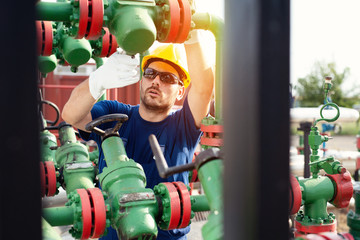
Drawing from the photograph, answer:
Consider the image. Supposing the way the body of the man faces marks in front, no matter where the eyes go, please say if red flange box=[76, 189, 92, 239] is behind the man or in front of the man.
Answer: in front

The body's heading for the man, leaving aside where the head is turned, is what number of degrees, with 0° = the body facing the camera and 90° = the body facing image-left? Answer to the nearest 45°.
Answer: approximately 0°

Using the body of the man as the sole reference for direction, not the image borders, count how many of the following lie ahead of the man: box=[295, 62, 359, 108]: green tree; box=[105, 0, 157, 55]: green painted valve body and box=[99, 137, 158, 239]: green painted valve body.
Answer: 2

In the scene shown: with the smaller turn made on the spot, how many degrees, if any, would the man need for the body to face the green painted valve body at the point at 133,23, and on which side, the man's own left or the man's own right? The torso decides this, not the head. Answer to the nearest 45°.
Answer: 0° — they already face it

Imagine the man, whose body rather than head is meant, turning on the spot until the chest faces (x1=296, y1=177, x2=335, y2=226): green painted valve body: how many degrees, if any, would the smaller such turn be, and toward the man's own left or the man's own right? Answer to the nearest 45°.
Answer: approximately 45° to the man's own left

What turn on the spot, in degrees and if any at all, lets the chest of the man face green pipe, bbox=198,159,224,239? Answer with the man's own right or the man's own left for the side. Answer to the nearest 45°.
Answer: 0° — they already face it

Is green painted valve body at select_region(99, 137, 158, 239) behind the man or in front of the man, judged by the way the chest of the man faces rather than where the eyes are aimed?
in front

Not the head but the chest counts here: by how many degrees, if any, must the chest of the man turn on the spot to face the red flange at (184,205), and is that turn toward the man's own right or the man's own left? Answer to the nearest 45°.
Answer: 0° — they already face it
